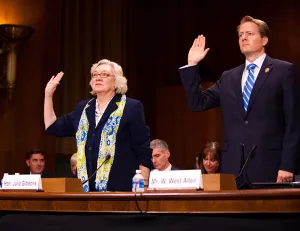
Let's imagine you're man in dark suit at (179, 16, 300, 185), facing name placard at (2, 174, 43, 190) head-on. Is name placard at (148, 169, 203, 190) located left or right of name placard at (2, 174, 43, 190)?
left

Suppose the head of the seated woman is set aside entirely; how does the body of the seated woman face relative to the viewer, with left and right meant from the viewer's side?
facing the viewer

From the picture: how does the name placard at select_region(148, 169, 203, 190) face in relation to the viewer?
toward the camera

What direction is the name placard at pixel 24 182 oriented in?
toward the camera

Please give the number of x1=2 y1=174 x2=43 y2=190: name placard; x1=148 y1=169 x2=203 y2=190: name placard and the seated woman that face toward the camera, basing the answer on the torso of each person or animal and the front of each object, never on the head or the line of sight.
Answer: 3

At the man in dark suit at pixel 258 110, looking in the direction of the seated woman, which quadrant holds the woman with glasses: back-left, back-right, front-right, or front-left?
front-left

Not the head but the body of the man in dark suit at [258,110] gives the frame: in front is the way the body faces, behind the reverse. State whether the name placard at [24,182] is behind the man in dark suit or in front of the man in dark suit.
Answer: in front

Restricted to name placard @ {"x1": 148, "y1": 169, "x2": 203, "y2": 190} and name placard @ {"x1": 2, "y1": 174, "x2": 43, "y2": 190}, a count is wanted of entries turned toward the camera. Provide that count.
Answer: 2

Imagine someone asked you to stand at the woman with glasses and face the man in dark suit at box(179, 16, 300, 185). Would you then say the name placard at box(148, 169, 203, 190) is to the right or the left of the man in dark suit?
right

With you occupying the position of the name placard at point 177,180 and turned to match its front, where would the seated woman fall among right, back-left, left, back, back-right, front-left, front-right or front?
back

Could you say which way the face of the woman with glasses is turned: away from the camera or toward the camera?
toward the camera

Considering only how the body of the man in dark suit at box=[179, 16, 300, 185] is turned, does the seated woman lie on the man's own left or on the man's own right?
on the man's own right

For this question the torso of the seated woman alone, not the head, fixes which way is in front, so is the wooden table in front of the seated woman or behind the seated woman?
in front

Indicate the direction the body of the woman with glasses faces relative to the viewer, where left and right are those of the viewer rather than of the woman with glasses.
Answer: facing the viewer and to the left of the viewer

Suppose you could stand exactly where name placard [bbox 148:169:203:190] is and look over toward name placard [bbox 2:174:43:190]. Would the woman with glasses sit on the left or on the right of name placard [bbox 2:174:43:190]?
right
